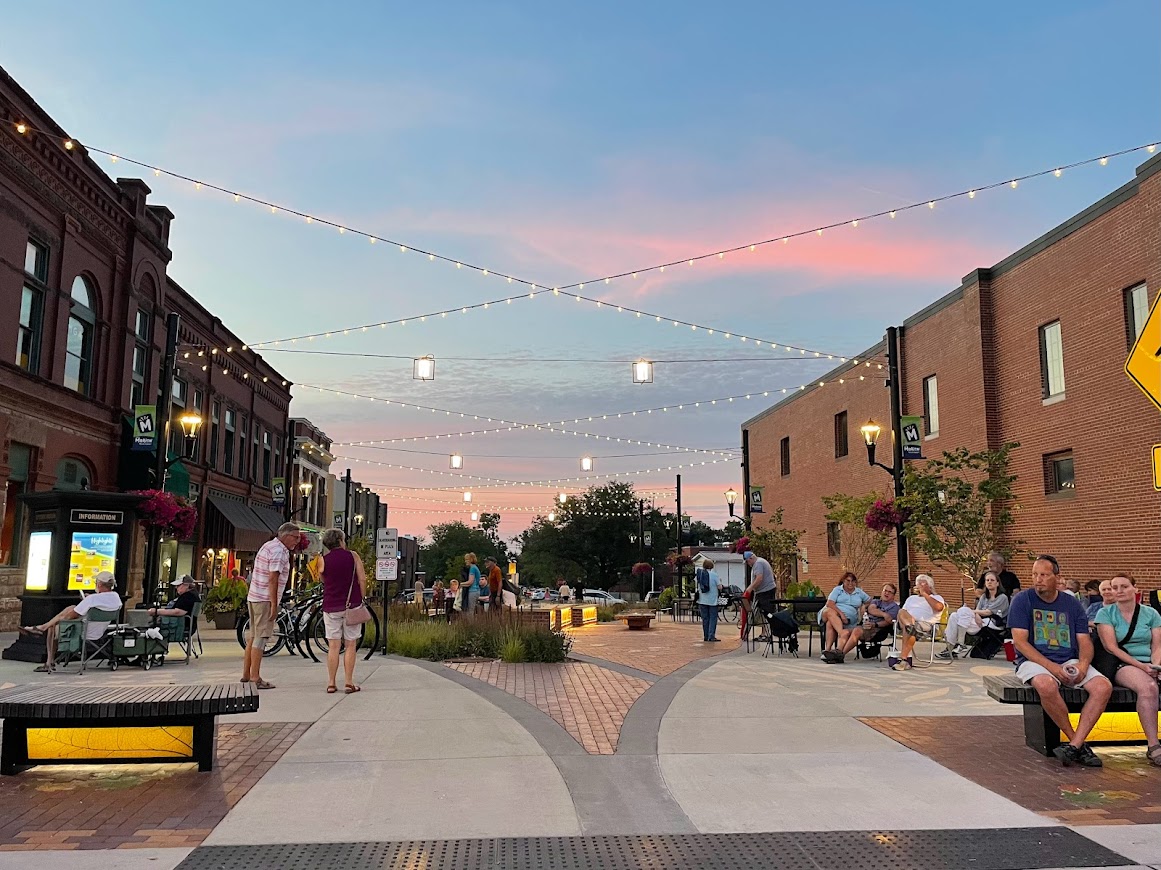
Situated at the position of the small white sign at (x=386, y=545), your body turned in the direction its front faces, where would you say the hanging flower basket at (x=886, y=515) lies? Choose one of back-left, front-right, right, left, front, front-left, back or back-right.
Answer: left

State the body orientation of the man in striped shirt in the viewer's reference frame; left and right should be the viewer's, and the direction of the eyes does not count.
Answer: facing to the right of the viewer

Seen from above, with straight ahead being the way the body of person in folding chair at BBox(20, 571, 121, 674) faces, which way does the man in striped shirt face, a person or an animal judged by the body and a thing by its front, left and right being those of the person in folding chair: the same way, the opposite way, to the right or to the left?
the opposite way

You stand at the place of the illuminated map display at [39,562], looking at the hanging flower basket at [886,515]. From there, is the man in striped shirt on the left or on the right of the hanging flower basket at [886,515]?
right

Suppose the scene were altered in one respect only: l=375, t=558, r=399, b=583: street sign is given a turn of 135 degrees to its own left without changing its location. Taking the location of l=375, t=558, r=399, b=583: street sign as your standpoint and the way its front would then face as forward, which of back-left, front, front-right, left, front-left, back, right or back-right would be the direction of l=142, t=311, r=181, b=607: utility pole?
left

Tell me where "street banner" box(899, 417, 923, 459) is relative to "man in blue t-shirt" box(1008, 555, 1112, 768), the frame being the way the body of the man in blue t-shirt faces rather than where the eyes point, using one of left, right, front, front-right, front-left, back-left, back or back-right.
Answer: back

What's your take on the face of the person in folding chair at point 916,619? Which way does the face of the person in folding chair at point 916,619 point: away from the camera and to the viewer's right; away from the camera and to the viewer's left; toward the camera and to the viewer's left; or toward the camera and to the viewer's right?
toward the camera and to the viewer's left

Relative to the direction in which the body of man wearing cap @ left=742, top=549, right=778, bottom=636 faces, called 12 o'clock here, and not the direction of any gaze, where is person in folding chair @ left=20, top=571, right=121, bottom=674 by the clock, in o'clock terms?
The person in folding chair is roughly at 11 o'clock from the man wearing cap.

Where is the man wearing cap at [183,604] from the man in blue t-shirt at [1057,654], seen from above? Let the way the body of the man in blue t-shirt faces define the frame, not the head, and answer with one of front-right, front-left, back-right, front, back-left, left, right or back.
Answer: right

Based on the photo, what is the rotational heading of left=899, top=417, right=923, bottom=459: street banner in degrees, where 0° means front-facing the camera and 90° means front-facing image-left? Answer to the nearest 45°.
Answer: approximately 0°

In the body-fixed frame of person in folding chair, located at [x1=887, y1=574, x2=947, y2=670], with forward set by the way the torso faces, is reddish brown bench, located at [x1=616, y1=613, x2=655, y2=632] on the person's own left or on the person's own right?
on the person's own right

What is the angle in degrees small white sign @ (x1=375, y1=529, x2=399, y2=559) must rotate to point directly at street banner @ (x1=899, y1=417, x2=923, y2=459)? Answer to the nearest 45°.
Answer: approximately 90° to its left

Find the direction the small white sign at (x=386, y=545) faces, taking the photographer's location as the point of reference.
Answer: facing the viewer
